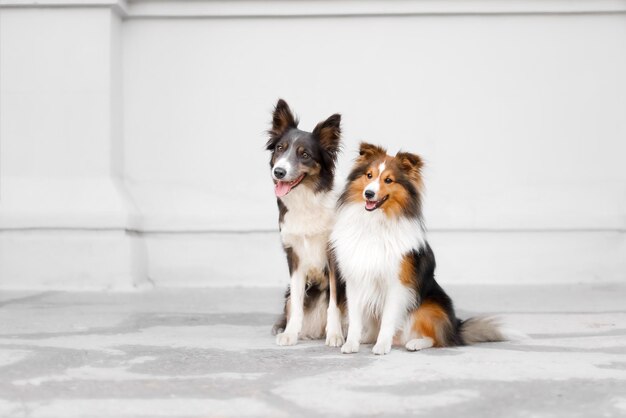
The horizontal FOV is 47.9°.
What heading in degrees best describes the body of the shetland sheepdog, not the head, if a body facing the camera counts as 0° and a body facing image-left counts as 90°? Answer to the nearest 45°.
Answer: approximately 45°

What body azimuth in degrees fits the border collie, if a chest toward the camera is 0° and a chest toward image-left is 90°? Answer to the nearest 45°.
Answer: approximately 0°

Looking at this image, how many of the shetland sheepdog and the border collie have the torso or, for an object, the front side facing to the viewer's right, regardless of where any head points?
0

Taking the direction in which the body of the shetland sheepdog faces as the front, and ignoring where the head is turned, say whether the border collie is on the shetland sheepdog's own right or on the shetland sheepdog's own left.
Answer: on the shetland sheepdog's own right

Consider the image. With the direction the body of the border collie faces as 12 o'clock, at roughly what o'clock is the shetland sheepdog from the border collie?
The shetland sheepdog is roughly at 10 o'clock from the border collie.
